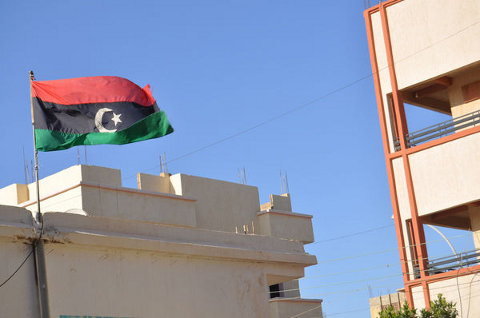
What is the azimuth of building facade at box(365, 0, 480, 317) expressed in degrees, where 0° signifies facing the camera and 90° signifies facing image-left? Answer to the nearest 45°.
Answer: approximately 45°

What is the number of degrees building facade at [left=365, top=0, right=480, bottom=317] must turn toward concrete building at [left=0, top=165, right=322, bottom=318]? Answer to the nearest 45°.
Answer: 0° — it already faces it

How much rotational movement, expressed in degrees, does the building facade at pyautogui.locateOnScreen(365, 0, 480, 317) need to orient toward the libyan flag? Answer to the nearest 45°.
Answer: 0° — it already faces it

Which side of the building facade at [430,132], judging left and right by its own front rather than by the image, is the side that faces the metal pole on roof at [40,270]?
front
